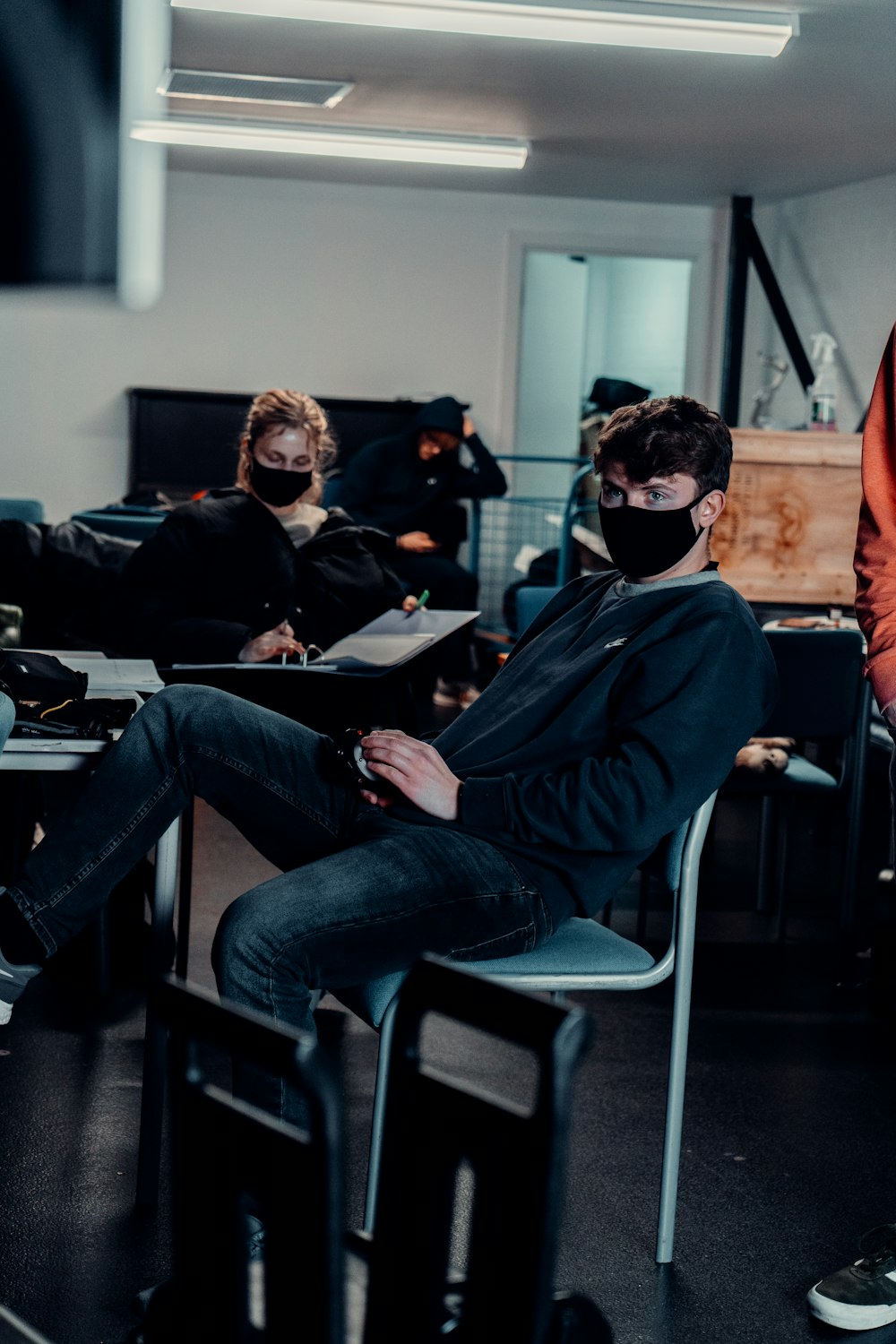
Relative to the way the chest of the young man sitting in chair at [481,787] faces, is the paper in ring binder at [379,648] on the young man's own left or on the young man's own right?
on the young man's own right

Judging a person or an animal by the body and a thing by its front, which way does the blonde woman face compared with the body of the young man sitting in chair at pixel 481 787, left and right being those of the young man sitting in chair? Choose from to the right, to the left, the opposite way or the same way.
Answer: to the left

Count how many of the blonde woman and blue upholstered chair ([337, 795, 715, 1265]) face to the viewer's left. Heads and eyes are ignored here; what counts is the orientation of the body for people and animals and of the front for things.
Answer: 1

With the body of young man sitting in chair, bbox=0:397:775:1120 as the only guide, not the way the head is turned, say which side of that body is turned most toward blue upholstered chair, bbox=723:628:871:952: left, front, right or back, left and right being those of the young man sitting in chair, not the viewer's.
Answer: back

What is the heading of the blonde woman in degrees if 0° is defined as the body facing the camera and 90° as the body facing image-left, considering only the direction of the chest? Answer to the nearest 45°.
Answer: approximately 315°

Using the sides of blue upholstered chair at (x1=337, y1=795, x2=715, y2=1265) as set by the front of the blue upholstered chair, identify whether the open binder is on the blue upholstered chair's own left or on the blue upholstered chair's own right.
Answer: on the blue upholstered chair's own right

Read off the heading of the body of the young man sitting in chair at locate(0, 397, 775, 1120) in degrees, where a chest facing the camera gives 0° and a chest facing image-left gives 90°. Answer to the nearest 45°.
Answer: approximately 45°

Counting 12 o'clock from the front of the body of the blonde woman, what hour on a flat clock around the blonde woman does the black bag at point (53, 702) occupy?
The black bag is roughly at 2 o'clock from the blonde woman.

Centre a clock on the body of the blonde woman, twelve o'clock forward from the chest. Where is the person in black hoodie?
The person in black hoodie is roughly at 8 o'clock from the blonde woman.

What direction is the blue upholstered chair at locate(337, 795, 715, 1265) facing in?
to the viewer's left

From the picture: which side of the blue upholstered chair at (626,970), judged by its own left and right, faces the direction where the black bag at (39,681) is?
front
